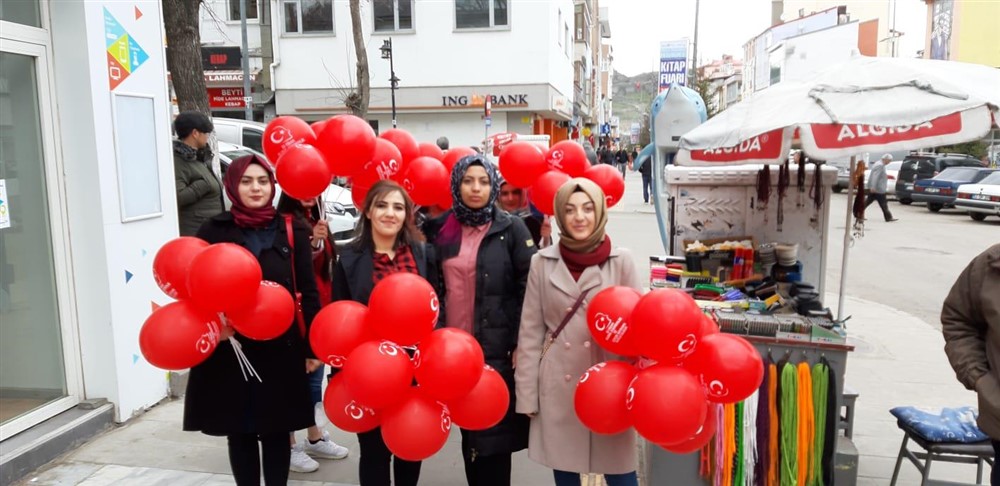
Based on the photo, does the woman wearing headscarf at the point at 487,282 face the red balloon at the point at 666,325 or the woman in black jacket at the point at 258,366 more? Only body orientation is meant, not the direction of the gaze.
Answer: the red balloon

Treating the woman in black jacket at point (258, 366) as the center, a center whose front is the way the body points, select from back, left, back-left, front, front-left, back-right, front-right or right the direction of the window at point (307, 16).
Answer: back

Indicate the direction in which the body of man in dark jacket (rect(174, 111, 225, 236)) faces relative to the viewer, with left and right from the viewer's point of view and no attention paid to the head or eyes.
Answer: facing to the right of the viewer

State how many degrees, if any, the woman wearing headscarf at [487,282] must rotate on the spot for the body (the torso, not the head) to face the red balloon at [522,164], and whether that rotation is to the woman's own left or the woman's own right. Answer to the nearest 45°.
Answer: approximately 180°

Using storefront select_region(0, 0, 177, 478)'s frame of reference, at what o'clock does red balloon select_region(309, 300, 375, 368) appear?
The red balloon is roughly at 1 o'clock from the storefront.

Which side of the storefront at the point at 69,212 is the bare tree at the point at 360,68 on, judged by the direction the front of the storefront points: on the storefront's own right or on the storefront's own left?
on the storefront's own left
